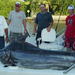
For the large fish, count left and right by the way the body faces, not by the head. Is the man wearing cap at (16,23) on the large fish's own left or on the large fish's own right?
on the large fish's own right

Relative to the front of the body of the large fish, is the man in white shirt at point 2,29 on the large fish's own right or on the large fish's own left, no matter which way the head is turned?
on the large fish's own right

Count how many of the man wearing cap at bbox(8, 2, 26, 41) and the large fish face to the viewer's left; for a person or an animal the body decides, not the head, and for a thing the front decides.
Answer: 1

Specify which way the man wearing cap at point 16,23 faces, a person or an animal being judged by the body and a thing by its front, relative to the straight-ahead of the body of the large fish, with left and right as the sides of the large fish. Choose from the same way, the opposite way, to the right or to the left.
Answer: to the left

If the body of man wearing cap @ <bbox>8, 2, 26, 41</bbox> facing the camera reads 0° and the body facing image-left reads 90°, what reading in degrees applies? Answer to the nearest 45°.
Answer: approximately 0°

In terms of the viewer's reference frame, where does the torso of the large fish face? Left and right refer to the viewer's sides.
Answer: facing to the left of the viewer
